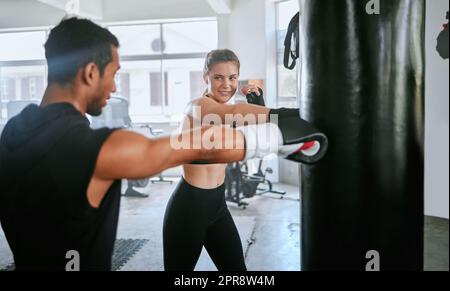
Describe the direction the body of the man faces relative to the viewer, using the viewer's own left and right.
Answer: facing away from the viewer and to the right of the viewer

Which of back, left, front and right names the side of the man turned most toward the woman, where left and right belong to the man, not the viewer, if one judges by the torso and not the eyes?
front
